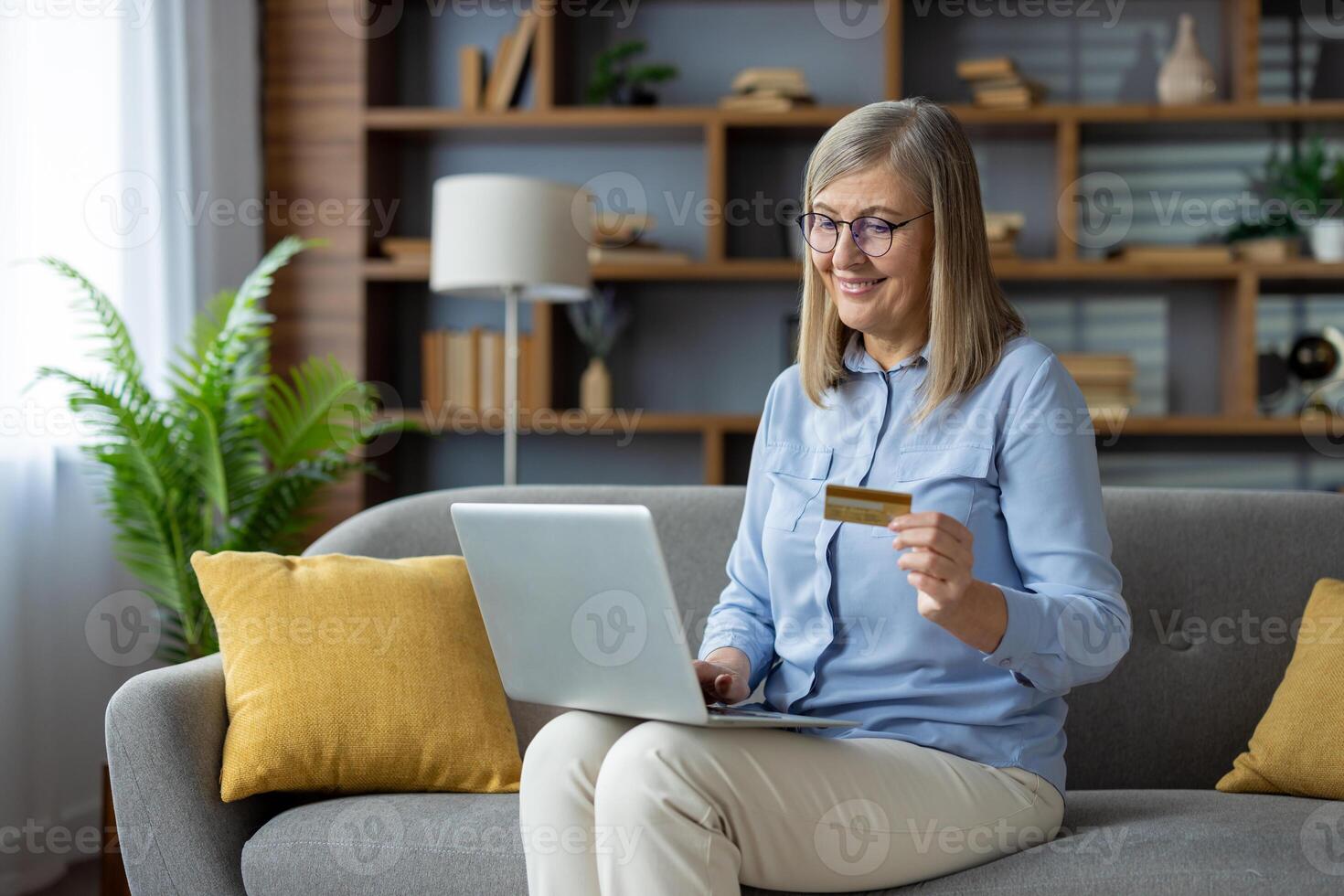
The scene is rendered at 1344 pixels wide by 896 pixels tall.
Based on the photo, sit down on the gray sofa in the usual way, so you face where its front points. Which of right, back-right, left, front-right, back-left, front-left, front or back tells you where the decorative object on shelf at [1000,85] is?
back

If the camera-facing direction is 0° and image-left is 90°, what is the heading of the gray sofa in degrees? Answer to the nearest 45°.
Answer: approximately 0°

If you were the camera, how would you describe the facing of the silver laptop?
facing away from the viewer and to the right of the viewer

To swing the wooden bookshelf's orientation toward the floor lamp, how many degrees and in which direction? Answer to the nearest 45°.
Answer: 0° — it already faces it

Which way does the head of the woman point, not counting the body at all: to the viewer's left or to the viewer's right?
to the viewer's left

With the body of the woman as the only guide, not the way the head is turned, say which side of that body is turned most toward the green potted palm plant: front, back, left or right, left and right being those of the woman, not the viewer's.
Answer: right

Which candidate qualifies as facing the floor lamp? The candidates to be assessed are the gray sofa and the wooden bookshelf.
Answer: the wooden bookshelf

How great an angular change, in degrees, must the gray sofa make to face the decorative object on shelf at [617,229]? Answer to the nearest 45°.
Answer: approximately 180°

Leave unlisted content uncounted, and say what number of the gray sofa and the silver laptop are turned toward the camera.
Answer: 1

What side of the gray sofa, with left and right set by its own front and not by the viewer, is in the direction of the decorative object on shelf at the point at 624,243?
back

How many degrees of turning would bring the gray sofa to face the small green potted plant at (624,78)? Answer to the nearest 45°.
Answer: approximately 180°

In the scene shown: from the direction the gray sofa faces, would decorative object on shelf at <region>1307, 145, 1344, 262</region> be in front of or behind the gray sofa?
behind

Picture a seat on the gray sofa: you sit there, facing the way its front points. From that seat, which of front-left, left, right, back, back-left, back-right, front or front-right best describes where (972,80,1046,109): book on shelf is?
back

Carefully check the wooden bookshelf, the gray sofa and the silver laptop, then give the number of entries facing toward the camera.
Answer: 2
